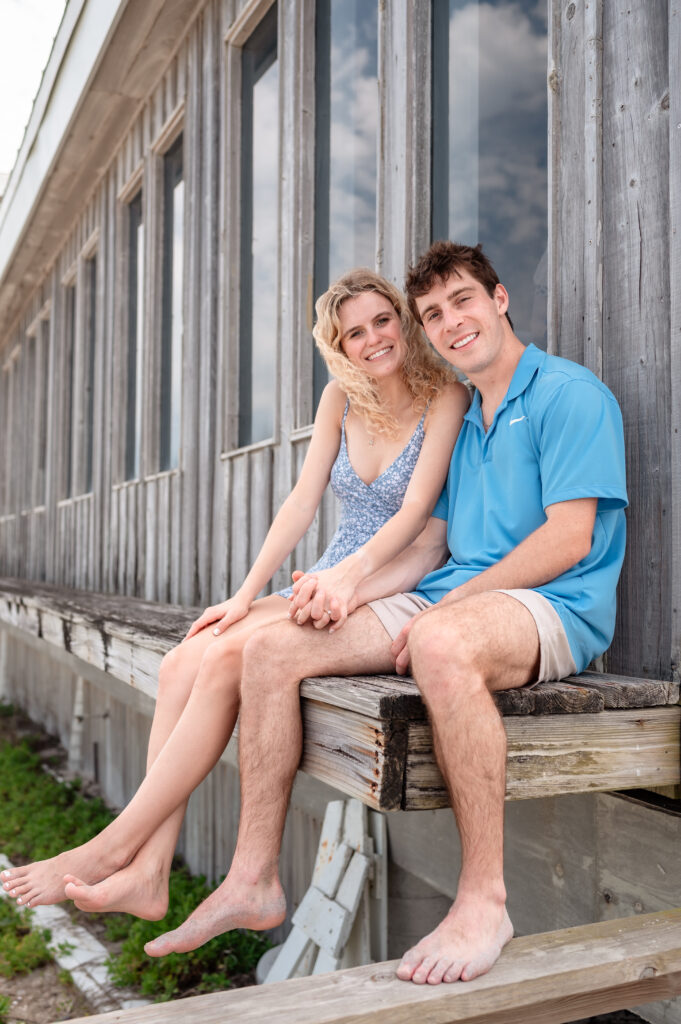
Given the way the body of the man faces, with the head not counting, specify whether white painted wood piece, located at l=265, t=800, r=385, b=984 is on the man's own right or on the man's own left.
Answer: on the man's own right

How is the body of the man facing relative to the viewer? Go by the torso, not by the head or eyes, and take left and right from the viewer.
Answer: facing the viewer and to the left of the viewer

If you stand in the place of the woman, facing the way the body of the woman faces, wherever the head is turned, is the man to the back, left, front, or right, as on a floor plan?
left

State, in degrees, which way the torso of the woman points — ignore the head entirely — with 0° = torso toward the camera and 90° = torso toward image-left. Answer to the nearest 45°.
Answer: approximately 45°

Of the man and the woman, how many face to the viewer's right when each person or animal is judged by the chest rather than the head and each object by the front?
0

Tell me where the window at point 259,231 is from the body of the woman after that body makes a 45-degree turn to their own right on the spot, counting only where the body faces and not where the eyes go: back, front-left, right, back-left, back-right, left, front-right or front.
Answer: right

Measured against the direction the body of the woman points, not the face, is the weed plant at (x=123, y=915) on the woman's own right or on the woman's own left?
on the woman's own right
